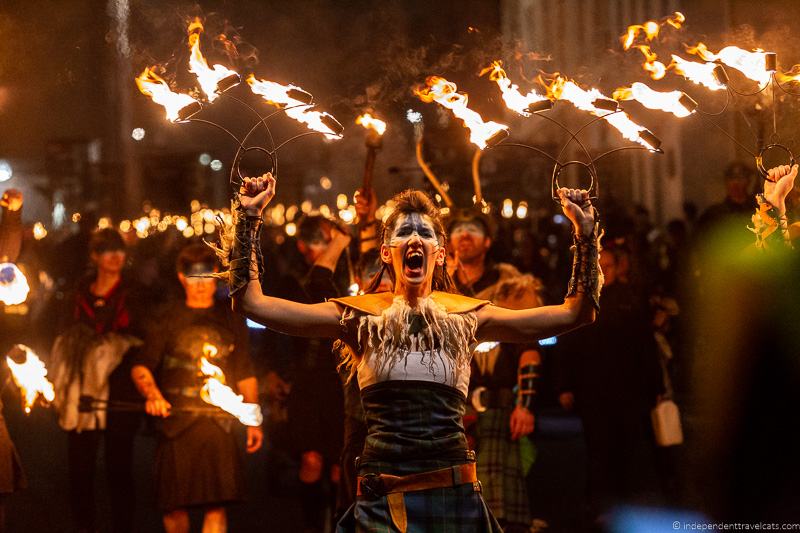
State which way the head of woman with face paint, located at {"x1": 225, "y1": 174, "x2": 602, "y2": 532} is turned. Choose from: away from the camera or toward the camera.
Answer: toward the camera

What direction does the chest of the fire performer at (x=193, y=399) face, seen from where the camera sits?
toward the camera

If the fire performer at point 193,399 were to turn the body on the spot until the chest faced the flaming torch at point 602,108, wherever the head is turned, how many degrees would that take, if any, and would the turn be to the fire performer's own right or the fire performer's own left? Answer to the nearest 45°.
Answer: approximately 45° to the fire performer's own left

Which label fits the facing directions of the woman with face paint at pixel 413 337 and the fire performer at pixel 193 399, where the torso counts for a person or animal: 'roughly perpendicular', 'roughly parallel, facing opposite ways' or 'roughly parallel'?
roughly parallel

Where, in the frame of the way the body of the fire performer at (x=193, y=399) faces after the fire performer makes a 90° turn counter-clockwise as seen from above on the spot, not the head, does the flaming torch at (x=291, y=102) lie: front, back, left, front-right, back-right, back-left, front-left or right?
right

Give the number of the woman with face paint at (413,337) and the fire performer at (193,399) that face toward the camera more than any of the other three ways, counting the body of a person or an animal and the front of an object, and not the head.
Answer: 2
